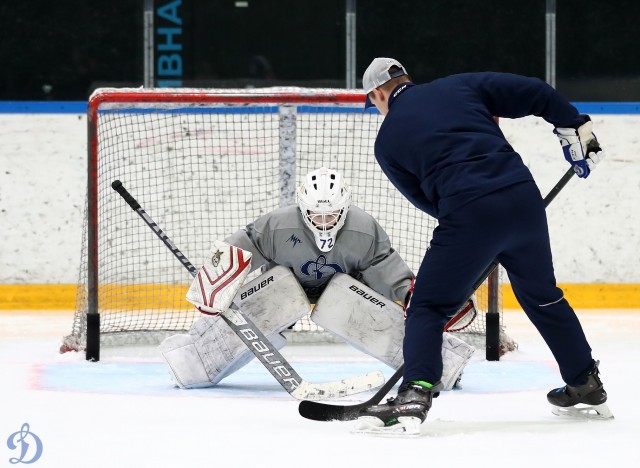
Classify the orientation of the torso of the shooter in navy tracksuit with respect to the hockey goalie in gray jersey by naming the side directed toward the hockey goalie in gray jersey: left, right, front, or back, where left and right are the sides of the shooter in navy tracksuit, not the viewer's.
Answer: front

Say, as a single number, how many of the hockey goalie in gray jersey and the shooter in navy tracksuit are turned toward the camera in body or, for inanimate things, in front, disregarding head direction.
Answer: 1

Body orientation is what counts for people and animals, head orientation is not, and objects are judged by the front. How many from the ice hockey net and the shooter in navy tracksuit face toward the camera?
1

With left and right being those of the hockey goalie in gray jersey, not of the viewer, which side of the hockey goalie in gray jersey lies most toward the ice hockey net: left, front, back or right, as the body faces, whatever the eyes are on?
back

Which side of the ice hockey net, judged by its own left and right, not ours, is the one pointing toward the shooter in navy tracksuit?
front

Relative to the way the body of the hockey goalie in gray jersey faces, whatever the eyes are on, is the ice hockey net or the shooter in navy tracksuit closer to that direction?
the shooter in navy tracksuit

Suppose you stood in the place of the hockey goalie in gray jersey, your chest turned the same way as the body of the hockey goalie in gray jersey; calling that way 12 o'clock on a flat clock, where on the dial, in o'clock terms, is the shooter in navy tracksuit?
The shooter in navy tracksuit is roughly at 11 o'clock from the hockey goalie in gray jersey.

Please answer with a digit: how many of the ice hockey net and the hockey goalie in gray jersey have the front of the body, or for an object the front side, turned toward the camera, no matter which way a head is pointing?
2
